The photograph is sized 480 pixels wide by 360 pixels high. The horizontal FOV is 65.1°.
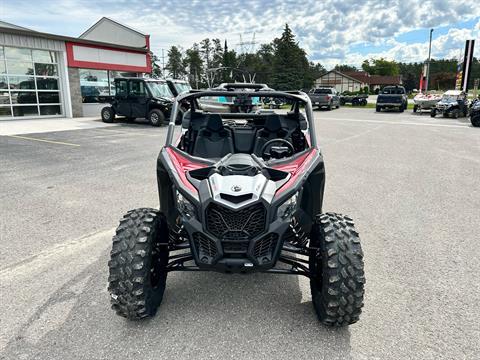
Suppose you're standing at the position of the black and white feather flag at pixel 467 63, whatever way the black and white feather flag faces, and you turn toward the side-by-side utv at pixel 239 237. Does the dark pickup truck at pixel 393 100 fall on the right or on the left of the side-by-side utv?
right

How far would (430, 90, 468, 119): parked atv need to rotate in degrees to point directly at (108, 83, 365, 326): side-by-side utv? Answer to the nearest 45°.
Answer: approximately 45° to its left

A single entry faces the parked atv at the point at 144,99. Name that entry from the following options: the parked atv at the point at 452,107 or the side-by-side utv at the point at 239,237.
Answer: the parked atv at the point at 452,107

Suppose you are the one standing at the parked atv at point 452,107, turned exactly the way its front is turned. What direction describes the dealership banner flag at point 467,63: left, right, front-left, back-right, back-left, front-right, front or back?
back-right

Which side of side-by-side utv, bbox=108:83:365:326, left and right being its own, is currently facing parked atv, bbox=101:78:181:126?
back

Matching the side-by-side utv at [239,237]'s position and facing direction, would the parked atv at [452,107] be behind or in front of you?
behind

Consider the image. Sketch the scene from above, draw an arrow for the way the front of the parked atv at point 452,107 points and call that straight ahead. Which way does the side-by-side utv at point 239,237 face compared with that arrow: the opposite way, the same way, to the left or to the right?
to the left

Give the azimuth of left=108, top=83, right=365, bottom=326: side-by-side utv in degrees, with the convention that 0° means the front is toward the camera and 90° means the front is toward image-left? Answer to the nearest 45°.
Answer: approximately 0°

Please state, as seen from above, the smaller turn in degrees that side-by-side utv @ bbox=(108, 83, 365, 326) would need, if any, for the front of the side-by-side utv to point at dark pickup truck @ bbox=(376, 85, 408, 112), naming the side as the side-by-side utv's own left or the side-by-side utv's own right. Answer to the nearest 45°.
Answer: approximately 135° to the side-by-side utv's own left

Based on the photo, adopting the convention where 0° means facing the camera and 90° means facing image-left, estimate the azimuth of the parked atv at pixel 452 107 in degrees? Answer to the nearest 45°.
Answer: approximately 45°

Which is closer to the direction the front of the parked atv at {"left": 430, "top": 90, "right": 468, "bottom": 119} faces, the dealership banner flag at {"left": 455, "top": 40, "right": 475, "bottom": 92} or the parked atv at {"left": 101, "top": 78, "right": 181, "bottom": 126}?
the parked atv

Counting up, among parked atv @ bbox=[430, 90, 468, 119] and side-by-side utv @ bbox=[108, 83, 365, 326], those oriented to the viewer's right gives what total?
0

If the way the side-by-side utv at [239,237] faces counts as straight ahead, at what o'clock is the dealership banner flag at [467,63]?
The dealership banner flag is roughly at 7 o'clock from the side-by-side utv.

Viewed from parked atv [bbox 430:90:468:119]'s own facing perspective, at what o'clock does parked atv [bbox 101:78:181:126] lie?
parked atv [bbox 101:78:181:126] is roughly at 12 o'clock from parked atv [bbox 430:90:468:119].
